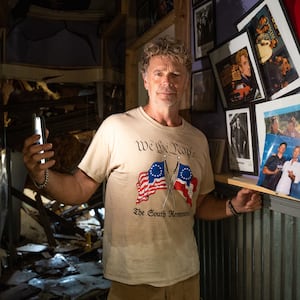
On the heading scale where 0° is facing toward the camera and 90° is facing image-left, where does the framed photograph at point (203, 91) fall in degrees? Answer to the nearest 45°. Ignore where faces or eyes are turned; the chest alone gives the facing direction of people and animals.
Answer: approximately 45°

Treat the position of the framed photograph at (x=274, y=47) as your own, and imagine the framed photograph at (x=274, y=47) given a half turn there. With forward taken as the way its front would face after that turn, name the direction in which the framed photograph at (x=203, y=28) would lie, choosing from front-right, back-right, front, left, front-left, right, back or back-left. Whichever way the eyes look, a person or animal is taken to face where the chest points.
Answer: left

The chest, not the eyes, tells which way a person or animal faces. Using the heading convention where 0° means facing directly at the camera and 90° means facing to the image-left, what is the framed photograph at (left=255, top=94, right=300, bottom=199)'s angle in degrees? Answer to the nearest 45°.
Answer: approximately 45°

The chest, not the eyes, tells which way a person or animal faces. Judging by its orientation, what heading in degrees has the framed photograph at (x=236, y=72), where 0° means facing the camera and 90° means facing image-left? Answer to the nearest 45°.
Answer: approximately 45°

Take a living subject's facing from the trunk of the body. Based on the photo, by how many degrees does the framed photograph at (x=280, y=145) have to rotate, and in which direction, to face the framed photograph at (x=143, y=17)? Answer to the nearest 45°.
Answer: approximately 90° to its right

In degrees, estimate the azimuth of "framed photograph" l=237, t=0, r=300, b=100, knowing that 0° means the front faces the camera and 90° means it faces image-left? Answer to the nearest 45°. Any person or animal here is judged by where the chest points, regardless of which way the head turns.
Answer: approximately 45°
